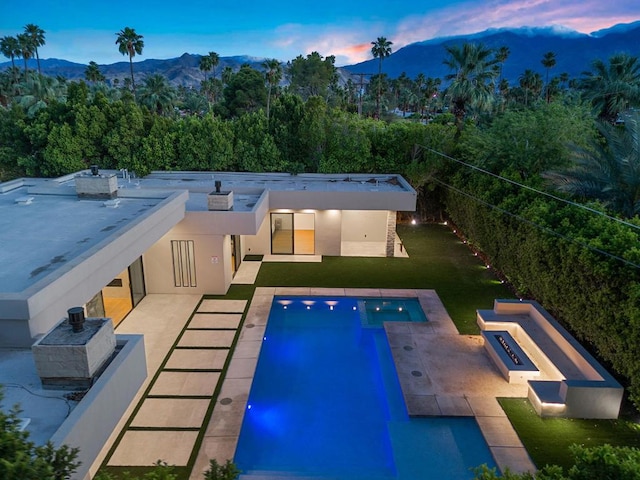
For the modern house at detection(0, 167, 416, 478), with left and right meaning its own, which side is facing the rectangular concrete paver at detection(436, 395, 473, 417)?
front

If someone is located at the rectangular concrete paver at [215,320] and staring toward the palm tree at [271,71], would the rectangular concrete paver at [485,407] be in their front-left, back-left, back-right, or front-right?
back-right

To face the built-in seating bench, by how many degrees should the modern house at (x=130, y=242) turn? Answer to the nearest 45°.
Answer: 0° — it already faces it

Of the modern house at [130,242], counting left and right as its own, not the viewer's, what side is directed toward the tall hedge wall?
front

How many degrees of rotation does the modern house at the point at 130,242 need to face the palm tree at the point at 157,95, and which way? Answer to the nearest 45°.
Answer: approximately 135° to its left

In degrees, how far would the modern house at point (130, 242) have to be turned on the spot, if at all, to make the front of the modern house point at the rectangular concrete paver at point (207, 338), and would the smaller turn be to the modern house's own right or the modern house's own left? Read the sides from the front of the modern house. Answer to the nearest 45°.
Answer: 0° — it already faces it

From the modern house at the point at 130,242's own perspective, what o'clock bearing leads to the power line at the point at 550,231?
The power line is roughly at 11 o'clock from the modern house.

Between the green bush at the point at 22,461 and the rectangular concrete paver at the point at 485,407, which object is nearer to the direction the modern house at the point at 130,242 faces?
the rectangular concrete paver
